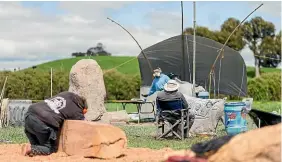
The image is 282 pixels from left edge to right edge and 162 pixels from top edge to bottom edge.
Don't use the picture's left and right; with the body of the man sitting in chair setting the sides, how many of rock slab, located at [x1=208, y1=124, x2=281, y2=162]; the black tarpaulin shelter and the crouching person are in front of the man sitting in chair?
1

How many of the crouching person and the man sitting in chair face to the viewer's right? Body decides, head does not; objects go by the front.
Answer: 1

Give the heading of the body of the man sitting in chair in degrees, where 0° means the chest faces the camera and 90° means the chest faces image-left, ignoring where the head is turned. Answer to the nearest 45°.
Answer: approximately 180°

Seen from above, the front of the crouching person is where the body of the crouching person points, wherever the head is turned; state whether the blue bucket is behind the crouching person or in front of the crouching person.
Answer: in front

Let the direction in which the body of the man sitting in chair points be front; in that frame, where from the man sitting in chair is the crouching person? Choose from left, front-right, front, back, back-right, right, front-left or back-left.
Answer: back-left

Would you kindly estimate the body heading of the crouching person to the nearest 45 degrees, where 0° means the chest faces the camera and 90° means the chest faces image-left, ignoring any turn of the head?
approximately 270°

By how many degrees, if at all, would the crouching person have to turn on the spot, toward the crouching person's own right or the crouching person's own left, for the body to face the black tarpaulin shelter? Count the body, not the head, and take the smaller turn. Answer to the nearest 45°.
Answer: approximately 45° to the crouching person's own left

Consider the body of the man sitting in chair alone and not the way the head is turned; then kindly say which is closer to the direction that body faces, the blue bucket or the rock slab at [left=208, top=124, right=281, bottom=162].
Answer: the blue bucket
